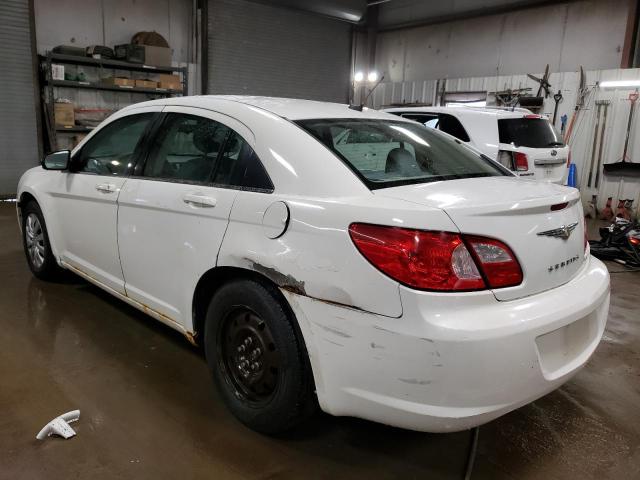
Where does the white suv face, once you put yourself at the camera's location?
facing away from the viewer and to the left of the viewer

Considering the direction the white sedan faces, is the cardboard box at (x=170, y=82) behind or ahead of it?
ahead

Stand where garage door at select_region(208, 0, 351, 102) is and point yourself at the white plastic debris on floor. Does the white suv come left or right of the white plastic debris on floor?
left

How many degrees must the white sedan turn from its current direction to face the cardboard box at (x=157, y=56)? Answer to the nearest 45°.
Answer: approximately 45° to its right

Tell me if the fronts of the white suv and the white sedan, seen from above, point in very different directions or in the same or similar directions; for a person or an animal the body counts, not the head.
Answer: same or similar directions

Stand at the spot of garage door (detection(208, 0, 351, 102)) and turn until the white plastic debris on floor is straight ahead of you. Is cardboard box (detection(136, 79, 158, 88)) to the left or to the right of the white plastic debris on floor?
right

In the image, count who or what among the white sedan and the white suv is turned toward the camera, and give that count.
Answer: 0

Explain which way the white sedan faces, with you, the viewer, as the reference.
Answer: facing away from the viewer and to the left of the viewer

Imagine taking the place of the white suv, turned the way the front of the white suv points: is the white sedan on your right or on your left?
on your left

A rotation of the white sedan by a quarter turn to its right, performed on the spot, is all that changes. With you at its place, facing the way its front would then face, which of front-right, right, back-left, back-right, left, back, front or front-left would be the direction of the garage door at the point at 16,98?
left

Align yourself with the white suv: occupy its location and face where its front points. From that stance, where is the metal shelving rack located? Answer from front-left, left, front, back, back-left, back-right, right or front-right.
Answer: front-left

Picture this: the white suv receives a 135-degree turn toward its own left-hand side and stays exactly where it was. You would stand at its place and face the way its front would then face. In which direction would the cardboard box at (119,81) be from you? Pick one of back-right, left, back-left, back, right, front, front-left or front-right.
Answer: right

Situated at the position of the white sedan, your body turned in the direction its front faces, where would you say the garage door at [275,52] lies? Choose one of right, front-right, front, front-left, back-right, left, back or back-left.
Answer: front-right

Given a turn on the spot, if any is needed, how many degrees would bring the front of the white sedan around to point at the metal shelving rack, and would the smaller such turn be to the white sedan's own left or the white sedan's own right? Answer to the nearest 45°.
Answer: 0° — it already faces it

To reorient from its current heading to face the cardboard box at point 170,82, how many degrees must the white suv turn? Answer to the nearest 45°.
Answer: approximately 45° to its left
